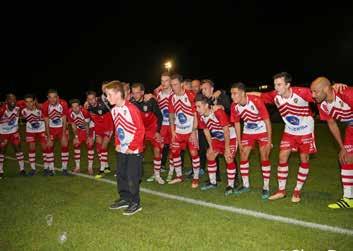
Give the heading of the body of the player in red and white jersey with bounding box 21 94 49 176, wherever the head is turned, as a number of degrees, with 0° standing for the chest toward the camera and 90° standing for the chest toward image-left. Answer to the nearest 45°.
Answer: approximately 0°

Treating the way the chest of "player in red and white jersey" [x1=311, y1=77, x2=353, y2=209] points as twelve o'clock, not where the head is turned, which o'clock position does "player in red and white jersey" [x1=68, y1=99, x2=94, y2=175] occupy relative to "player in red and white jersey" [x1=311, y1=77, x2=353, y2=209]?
"player in red and white jersey" [x1=68, y1=99, x2=94, y2=175] is roughly at 2 o'clock from "player in red and white jersey" [x1=311, y1=77, x2=353, y2=209].

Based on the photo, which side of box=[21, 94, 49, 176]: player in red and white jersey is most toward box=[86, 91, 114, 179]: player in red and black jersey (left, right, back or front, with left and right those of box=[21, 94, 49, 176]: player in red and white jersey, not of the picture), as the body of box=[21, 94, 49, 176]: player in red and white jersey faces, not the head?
left

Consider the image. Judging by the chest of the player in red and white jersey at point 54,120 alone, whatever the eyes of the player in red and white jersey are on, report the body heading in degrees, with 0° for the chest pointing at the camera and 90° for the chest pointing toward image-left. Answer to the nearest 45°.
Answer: approximately 0°

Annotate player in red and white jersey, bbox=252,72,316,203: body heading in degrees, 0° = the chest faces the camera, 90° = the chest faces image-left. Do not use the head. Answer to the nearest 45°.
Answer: approximately 45°

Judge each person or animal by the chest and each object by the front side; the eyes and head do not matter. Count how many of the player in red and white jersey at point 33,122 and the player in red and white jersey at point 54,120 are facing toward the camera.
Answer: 2

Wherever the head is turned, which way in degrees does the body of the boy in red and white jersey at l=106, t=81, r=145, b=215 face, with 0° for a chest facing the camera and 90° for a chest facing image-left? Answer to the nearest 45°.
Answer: approximately 45°

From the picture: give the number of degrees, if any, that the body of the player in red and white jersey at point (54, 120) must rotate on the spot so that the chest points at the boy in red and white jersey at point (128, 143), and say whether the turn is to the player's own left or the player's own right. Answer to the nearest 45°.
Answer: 0° — they already face them

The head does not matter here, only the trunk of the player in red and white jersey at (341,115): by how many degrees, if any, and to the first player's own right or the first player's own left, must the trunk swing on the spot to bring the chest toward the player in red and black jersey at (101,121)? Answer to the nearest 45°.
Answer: approximately 45° to the first player's own right

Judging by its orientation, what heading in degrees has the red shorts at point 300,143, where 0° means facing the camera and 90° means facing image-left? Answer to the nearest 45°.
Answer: approximately 45°
